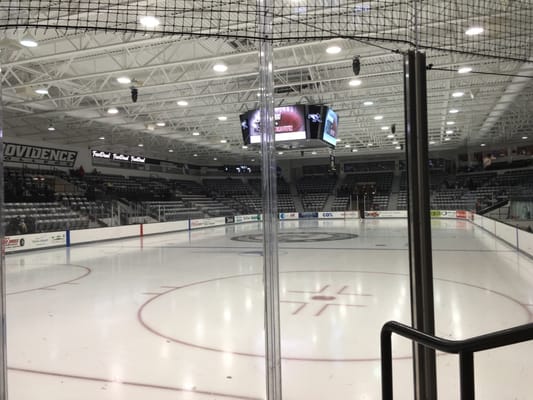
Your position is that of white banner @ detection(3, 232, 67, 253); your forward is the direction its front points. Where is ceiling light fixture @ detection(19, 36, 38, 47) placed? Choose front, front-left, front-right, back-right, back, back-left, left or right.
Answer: front-right

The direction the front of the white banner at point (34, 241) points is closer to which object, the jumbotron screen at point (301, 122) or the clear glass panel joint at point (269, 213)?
the jumbotron screen

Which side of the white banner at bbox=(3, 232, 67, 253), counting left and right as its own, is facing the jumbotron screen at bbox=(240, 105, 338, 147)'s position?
front

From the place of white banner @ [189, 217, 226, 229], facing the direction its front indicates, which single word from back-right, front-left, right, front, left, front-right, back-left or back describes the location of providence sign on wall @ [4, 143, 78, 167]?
back-right

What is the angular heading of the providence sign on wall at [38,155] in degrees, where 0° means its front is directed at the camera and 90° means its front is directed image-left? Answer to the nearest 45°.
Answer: approximately 315°

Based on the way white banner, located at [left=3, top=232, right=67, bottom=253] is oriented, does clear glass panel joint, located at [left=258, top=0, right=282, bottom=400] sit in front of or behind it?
in front

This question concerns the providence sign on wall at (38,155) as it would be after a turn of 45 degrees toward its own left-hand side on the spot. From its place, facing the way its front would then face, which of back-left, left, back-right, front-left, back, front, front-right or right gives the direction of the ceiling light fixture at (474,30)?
right

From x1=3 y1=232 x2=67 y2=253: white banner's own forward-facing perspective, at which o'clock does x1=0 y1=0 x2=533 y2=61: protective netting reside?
The protective netting is roughly at 1 o'clock from the white banner.

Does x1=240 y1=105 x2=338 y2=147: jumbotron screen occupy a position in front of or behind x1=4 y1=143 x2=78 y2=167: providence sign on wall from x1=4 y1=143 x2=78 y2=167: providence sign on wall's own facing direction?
in front

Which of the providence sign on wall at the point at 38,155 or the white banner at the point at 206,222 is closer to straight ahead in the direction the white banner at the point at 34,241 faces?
the white banner

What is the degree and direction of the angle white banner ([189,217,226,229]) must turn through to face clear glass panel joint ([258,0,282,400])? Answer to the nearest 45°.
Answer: approximately 45° to its right
